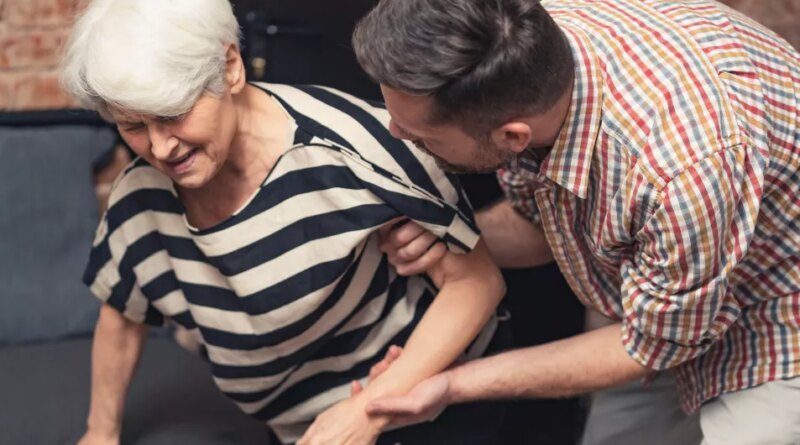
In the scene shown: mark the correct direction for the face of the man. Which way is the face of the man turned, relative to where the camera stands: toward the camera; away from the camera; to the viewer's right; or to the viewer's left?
to the viewer's left

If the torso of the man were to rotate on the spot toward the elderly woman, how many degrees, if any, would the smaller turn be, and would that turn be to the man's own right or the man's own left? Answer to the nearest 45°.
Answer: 0° — they already face them

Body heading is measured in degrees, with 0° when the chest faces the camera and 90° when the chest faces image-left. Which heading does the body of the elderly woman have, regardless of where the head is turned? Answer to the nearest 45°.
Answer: approximately 45°

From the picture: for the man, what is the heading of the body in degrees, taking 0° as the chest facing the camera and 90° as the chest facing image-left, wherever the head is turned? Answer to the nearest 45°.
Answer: approximately 90°

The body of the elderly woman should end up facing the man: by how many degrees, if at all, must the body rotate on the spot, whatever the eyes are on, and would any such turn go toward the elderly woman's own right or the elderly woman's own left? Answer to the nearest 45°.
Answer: approximately 135° to the elderly woman's own left
